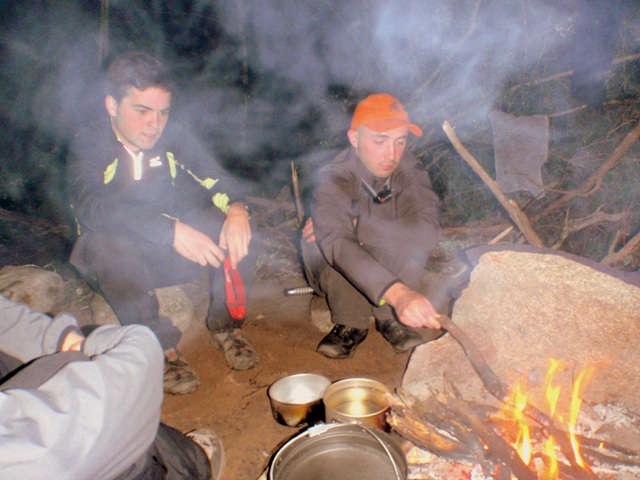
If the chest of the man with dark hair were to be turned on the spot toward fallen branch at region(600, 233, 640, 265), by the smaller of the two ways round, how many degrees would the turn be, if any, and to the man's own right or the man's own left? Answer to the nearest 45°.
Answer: approximately 45° to the man's own left

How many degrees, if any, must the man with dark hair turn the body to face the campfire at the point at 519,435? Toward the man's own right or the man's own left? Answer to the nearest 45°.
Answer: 0° — they already face it

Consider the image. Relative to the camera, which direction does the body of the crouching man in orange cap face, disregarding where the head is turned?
toward the camera

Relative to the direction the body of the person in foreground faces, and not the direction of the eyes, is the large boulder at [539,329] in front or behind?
in front

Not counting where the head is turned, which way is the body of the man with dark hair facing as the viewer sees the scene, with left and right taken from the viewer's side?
facing the viewer and to the right of the viewer

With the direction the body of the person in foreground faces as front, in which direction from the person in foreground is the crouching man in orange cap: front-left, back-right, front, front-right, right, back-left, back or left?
front-left

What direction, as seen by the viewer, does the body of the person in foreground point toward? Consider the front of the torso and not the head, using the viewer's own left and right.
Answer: facing to the right of the viewer

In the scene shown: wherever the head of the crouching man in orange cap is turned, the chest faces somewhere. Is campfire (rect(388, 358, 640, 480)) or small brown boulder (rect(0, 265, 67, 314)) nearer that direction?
the campfire

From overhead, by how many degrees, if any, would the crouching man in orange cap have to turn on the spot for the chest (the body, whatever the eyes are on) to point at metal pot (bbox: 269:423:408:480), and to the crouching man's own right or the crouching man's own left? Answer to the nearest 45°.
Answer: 0° — they already face it

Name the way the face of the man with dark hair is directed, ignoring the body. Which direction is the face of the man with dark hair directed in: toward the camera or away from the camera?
toward the camera

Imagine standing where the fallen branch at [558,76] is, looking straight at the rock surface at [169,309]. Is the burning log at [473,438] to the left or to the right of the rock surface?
left

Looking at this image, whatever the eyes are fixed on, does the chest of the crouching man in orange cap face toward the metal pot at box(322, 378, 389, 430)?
yes

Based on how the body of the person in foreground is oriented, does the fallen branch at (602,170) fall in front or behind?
in front

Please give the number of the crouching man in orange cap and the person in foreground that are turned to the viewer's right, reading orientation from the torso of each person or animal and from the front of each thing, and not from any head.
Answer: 1
